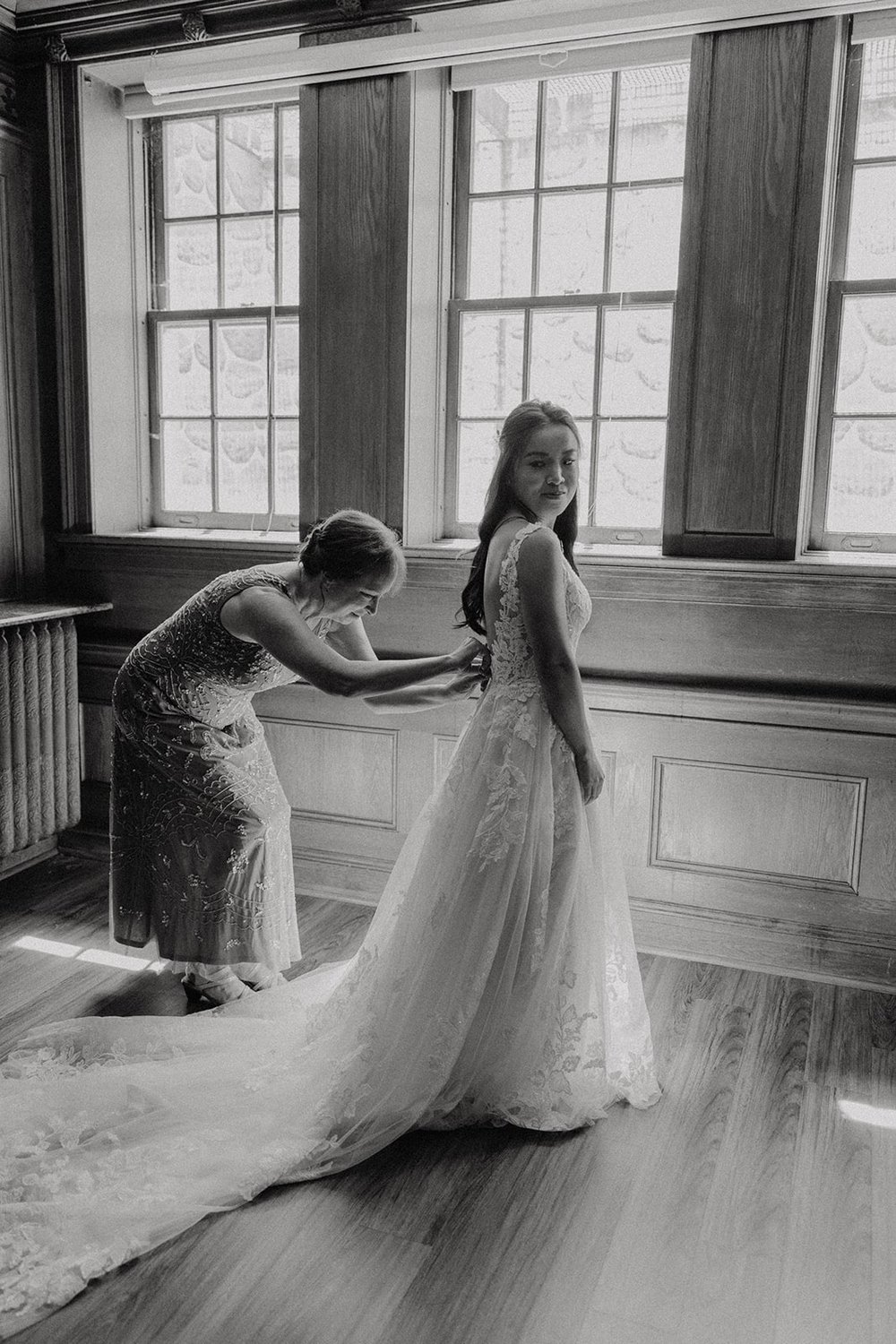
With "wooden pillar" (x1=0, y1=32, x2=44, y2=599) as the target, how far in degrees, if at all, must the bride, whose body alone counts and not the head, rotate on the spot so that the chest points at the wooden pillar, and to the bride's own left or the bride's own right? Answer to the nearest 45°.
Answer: approximately 135° to the bride's own left

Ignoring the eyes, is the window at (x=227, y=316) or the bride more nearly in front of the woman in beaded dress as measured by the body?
the bride

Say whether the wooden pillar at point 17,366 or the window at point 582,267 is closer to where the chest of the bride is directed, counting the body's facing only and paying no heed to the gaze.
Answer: the window

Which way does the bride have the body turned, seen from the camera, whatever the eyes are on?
to the viewer's right

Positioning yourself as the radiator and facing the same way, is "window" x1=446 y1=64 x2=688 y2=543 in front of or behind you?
in front

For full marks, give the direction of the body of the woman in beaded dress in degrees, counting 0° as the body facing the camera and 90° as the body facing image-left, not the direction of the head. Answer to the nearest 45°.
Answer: approximately 270°

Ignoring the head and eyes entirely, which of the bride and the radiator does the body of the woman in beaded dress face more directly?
the bride

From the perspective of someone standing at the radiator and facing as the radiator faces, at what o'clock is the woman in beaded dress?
The woman in beaded dress is roughly at 1 o'clock from the radiator.

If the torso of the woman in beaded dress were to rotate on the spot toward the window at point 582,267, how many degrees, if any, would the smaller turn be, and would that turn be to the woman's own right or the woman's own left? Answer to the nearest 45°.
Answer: approximately 45° to the woman's own left

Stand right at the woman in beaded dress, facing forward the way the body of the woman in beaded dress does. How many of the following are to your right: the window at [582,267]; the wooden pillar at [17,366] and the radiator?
0

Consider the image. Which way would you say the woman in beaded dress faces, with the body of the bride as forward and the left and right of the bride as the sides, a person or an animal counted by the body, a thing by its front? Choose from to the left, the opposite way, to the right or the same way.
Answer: the same way

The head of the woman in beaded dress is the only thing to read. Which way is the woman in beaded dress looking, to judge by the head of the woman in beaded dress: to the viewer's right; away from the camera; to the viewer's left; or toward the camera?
to the viewer's right

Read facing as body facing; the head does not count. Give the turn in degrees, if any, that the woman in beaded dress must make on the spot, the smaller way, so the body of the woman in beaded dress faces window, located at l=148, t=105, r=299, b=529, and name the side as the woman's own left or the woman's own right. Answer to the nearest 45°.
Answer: approximately 90° to the woman's own left

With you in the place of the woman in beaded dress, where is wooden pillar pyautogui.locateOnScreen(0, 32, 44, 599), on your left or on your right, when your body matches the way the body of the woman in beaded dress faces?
on your left

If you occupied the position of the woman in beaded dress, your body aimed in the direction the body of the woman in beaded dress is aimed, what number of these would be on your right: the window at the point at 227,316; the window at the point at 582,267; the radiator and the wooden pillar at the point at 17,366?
0
